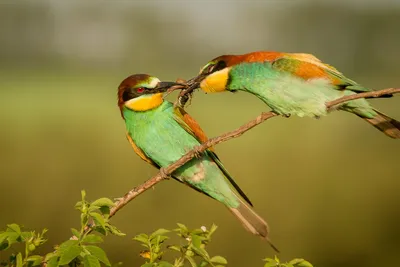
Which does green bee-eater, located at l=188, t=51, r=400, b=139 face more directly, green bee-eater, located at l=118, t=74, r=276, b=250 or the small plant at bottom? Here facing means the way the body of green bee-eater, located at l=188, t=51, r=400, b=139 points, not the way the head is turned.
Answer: the green bee-eater

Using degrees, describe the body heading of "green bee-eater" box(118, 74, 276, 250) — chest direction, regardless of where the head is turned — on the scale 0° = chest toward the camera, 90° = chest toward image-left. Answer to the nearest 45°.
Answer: approximately 45°

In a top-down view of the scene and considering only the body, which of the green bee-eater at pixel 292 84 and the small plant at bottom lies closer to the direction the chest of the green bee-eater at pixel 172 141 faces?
the small plant at bottom

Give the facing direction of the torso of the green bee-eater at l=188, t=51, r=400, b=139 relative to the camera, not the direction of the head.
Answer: to the viewer's left
